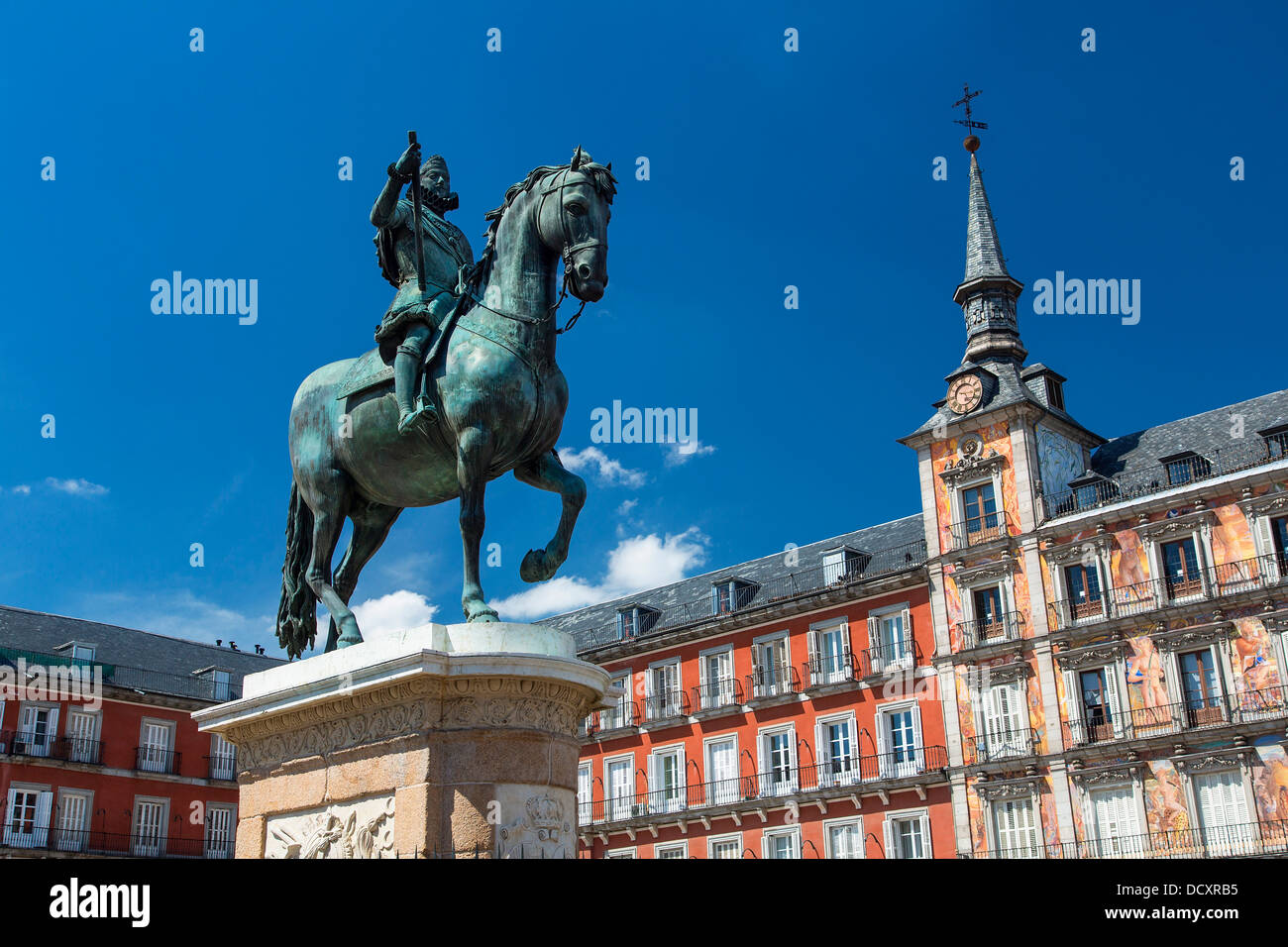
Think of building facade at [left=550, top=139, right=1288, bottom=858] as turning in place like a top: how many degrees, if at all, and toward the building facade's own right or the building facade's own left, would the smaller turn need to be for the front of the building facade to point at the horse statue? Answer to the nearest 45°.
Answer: approximately 45° to the building facade's own left

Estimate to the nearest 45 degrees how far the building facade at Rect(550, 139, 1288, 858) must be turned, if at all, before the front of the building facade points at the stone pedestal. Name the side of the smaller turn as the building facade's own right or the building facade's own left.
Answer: approximately 45° to the building facade's own left

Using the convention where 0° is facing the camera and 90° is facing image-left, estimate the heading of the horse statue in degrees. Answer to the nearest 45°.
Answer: approximately 315°

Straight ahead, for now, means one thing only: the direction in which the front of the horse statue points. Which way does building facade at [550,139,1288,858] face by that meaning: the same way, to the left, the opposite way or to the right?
to the right

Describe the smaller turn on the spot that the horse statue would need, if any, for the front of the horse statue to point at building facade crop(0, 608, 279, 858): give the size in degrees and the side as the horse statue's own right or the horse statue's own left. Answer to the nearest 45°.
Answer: approximately 135° to the horse statue's own left

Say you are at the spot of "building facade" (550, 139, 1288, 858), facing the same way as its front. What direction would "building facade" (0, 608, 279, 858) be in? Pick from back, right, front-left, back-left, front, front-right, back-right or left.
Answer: front-right

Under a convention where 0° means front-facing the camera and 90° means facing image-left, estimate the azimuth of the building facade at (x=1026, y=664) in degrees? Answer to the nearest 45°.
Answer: approximately 45°

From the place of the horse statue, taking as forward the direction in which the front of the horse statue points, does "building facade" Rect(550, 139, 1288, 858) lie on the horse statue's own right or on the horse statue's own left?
on the horse statue's own left
